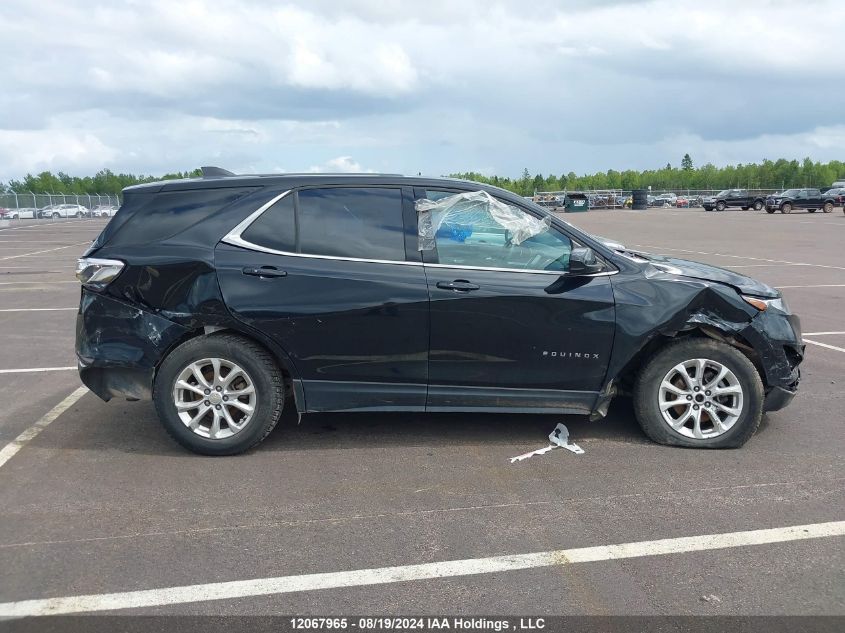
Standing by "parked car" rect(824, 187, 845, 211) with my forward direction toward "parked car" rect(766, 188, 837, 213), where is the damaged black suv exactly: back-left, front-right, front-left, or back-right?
front-left

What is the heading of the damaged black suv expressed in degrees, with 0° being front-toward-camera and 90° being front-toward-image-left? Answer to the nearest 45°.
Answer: approximately 270°

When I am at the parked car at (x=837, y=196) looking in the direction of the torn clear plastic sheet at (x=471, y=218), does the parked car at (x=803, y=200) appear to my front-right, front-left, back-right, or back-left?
front-right

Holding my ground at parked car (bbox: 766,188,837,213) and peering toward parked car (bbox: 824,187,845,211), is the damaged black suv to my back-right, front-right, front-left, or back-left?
back-right

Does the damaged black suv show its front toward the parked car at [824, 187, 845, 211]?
no

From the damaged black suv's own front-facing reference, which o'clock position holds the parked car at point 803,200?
The parked car is roughly at 10 o'clock from the damaged black suv.
